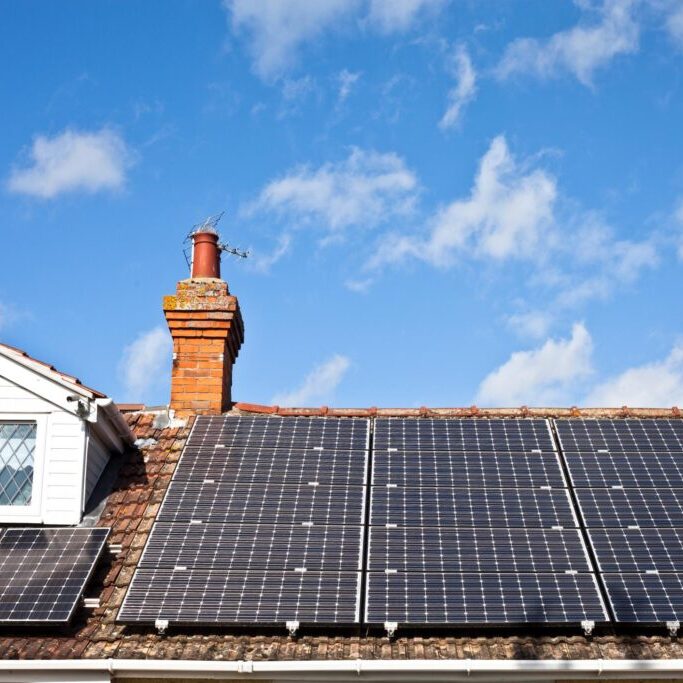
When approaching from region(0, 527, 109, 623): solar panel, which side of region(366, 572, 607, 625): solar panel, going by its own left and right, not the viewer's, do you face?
right

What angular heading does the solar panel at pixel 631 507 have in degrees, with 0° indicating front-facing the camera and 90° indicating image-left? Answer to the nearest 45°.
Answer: approximately 0°

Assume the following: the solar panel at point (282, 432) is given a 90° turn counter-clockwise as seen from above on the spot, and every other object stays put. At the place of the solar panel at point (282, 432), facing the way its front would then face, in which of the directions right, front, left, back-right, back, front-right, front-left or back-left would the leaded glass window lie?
back

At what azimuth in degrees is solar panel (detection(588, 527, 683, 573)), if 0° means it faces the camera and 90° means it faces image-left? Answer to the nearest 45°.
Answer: approximately 0°
